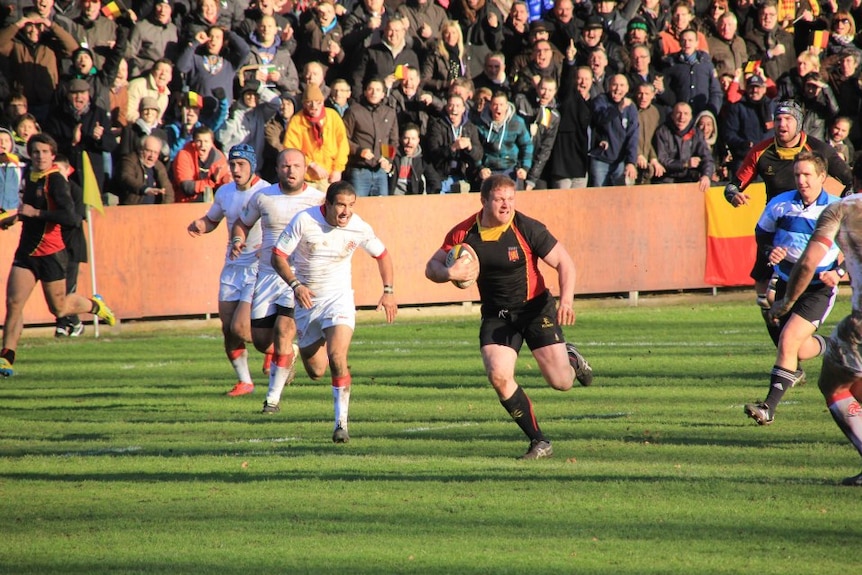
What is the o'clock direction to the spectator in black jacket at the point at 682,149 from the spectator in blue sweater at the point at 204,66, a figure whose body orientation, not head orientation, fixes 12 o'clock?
The spectator in black jacket is roughly at 9 o'clock from the spectator in blue sweater.

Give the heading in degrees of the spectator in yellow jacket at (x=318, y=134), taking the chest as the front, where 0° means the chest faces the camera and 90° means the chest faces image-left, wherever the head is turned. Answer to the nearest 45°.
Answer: approximately 0°

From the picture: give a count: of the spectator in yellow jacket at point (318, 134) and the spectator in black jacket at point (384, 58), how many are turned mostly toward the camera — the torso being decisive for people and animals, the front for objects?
2

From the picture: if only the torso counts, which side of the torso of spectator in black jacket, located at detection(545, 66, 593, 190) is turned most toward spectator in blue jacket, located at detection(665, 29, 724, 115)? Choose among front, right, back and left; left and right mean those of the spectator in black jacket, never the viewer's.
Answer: left
